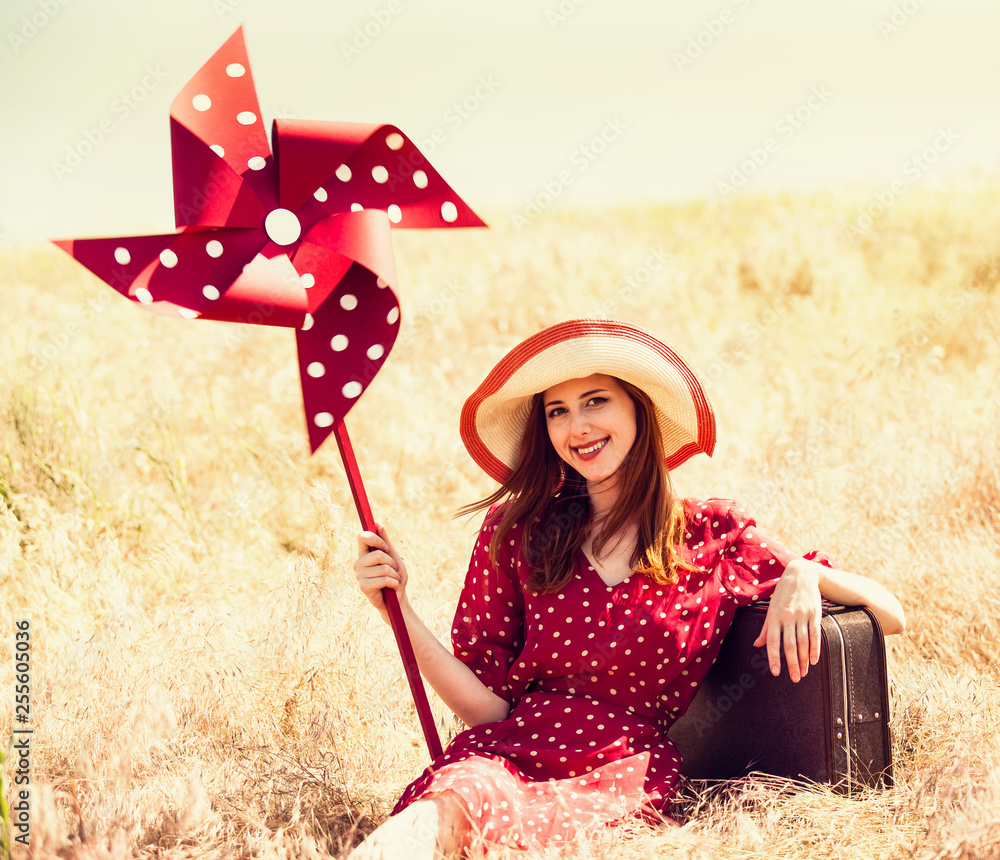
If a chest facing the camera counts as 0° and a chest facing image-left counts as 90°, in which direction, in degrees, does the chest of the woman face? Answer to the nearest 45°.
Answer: approximately 0°
